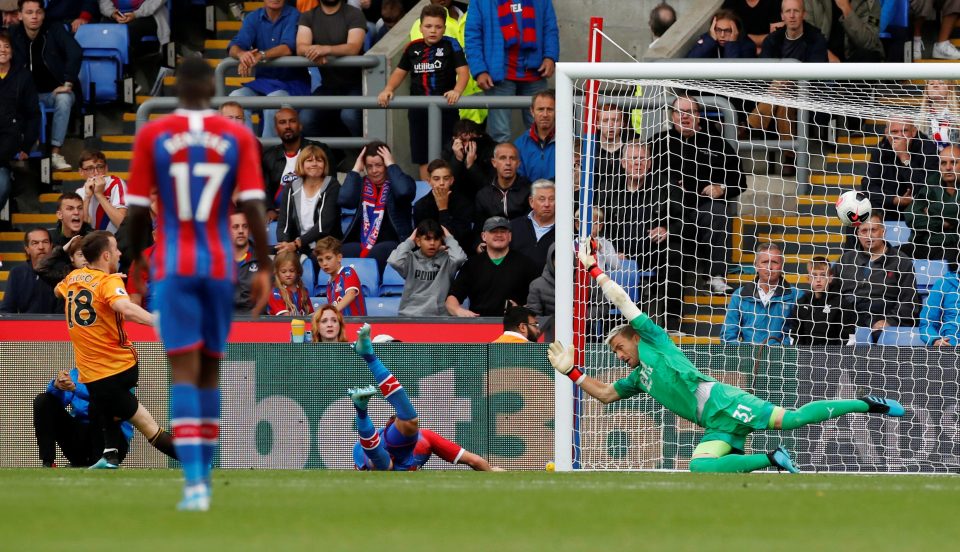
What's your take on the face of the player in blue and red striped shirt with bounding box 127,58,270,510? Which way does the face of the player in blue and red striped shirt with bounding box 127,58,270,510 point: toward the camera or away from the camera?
away from the camera

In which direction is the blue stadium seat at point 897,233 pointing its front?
toward the camera

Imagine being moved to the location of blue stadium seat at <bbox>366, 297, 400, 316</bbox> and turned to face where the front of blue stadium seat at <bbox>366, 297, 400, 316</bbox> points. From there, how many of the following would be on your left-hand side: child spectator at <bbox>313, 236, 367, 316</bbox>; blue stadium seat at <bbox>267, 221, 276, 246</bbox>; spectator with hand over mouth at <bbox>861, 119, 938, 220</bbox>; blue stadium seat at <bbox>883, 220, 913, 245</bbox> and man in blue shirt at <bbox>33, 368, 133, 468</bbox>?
2

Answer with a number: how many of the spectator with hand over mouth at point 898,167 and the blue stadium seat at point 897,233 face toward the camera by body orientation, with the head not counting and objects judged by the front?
2

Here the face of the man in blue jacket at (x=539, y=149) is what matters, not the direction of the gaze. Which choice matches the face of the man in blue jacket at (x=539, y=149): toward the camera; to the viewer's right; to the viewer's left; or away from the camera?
toward the camera

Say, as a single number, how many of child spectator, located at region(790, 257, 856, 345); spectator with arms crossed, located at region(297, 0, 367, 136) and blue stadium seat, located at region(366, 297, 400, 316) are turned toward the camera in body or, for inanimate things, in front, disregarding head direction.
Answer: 3

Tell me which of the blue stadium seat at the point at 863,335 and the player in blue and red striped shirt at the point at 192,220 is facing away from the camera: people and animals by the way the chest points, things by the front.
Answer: the player in blue and red striped shirt

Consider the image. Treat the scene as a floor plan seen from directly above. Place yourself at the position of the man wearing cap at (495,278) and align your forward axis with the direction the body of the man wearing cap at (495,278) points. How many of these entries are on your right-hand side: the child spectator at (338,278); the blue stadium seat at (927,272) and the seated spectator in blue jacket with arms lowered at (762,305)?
1

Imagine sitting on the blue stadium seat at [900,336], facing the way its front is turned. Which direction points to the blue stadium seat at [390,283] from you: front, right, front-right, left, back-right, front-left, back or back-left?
right

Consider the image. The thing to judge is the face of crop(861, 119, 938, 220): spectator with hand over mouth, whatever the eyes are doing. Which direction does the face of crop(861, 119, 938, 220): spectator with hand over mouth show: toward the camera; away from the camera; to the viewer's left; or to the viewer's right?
toward the camera

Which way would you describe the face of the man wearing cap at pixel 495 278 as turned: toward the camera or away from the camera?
toward the camera

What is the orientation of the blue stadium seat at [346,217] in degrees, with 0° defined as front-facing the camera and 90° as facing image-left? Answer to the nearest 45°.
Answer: approximately 0°

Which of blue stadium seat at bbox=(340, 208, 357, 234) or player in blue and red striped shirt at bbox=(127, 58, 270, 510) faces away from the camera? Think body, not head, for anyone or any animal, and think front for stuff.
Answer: the player in blue and red striped shirt

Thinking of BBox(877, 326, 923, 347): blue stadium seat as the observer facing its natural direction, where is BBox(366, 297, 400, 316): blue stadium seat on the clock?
BBox(366, 297, 400, 316): blue stadium seat is roughly at 3 o'clock from BBox(877, 326, 923, 347): blue stadium seat.

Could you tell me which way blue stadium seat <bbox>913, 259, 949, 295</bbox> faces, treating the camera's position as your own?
facing the viewer

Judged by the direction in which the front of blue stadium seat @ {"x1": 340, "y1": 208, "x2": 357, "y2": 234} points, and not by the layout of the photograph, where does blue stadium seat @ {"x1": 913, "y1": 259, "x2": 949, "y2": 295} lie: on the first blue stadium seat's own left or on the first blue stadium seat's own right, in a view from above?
on the first blue stadium seat's own left

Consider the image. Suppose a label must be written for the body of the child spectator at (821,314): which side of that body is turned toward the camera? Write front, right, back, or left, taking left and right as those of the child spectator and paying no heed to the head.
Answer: front
